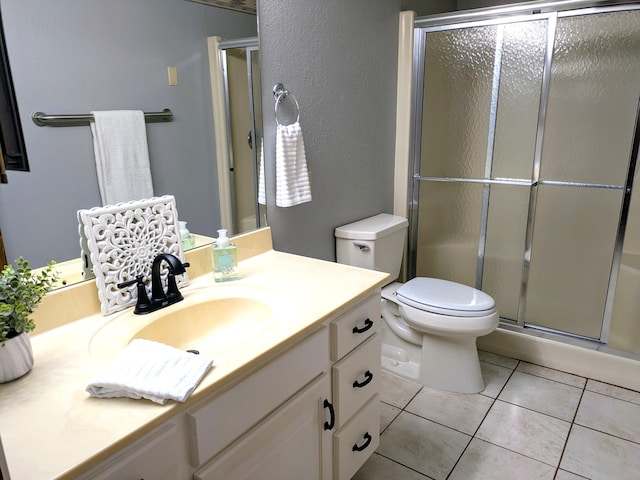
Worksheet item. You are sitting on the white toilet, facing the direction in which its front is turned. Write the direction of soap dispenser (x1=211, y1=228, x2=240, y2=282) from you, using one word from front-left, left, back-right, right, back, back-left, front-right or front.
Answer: right

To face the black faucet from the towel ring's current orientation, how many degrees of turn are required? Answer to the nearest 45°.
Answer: approximately 90° to its right

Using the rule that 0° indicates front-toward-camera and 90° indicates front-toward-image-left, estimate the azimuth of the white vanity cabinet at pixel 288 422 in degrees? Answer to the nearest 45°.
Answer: approximately 315°

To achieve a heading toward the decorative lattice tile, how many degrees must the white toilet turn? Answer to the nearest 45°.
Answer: approximately 90° to its right

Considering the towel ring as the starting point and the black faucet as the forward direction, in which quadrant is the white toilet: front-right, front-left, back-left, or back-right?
back-left

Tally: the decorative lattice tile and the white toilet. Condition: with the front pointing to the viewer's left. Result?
0
